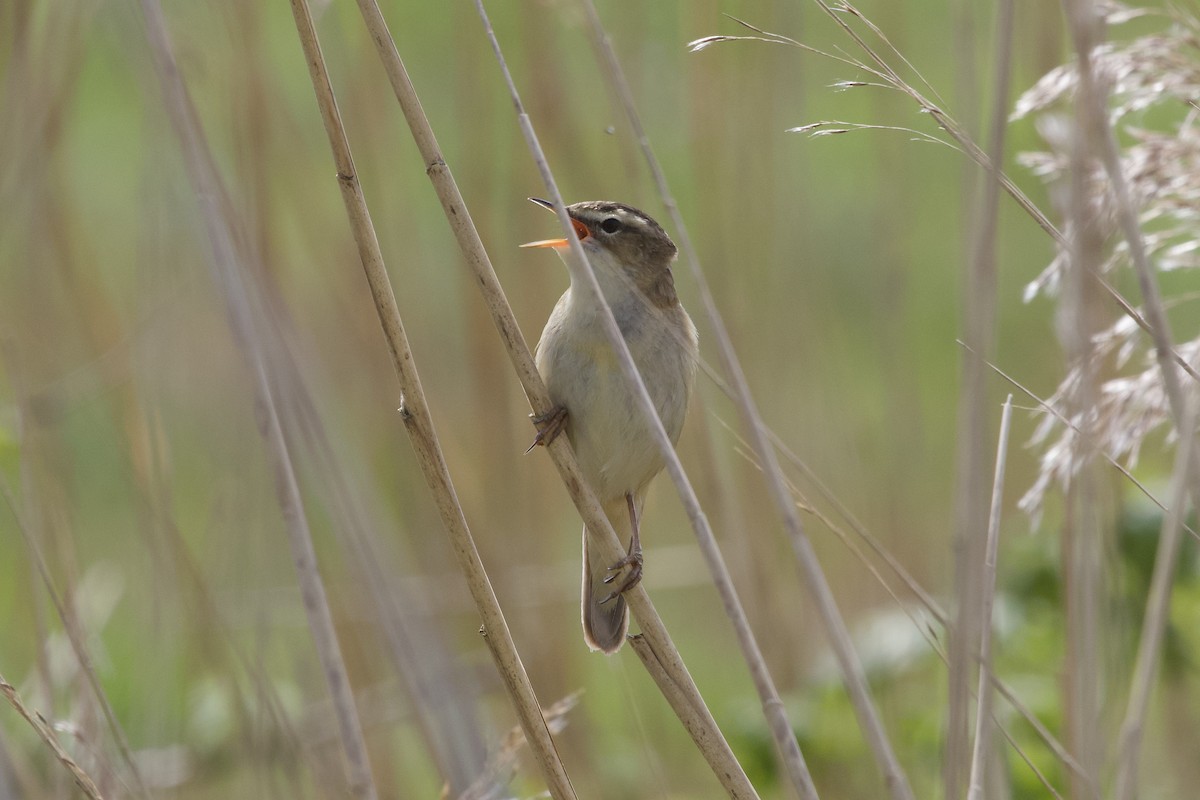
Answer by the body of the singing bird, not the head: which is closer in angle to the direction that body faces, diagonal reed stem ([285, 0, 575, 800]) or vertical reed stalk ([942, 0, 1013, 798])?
the diagonal reed stem

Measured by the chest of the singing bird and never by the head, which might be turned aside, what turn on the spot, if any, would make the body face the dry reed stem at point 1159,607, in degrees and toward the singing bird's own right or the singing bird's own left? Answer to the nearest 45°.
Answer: approximately 45° to the singing bird's own left

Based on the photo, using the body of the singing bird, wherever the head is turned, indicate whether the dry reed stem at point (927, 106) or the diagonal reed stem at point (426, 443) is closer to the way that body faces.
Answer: the diagonal reed stem

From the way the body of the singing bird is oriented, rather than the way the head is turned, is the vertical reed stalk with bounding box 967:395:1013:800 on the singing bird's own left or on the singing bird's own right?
on the singing bird's own left

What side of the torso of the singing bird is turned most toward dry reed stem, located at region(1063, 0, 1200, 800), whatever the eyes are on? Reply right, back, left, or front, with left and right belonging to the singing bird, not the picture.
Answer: left

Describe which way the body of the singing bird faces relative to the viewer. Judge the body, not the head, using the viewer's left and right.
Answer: facing the viewer and to the left of the viewer
